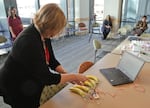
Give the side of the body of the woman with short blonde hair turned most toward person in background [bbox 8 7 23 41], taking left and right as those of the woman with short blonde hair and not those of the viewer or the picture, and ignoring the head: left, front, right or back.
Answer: left

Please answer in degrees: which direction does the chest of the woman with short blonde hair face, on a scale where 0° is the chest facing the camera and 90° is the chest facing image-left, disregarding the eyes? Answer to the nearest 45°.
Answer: approximately 270°

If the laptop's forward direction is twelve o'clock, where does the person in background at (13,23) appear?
The person in background is roughly at 3 o'clock from the laptop.

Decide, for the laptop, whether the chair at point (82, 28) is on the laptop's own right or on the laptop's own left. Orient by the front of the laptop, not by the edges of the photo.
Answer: on the laptop's own right

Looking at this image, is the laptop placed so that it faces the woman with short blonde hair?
yes

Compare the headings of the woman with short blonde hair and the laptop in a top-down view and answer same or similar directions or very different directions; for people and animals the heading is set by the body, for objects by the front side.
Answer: very different directions

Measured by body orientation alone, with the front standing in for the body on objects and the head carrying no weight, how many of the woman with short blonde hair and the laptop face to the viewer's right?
1
